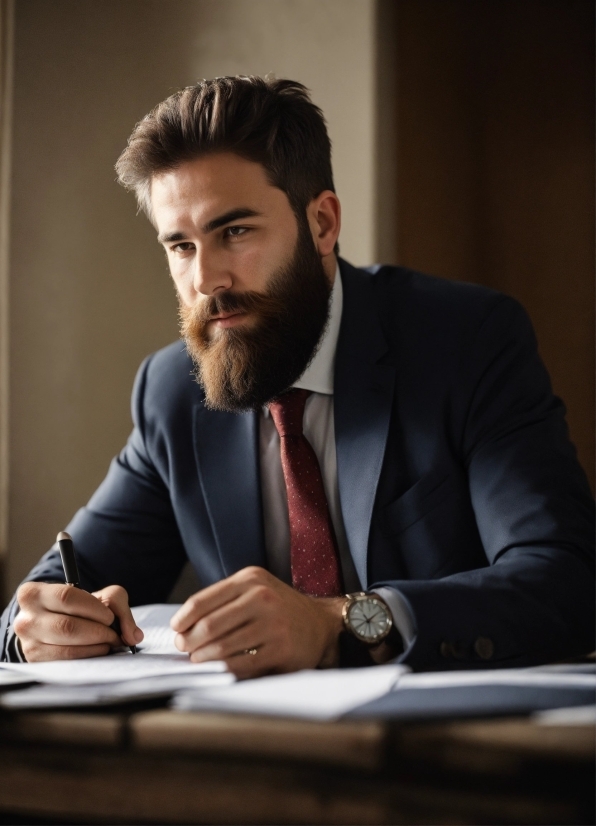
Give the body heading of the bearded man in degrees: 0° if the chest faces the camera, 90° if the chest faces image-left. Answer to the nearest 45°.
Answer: approximately 45°

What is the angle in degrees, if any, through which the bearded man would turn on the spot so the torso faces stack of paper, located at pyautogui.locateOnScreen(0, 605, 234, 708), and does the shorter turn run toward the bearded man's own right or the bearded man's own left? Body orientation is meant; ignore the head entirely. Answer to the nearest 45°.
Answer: approximately 45° to the bearded man's own left

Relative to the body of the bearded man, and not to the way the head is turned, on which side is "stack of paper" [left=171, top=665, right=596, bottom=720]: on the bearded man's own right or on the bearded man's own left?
on the bearded man's own left

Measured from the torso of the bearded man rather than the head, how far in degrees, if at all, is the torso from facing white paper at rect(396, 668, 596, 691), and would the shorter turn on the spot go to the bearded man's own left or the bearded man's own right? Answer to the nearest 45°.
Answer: approximately 45° to the bearded man's own left

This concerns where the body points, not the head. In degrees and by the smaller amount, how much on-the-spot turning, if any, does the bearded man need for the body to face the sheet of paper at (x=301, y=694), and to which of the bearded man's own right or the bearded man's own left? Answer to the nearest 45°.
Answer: approximately 45° to the bearded man's own left
